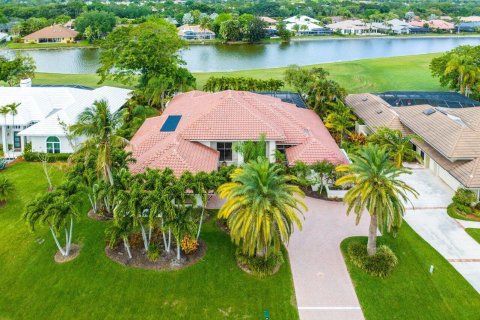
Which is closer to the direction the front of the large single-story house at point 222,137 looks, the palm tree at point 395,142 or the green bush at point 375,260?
the green bush

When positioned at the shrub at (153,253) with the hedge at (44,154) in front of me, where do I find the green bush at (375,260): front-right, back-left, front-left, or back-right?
back-right

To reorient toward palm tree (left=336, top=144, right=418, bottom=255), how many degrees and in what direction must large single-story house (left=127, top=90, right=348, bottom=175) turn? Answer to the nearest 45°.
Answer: approximately 45° to its left

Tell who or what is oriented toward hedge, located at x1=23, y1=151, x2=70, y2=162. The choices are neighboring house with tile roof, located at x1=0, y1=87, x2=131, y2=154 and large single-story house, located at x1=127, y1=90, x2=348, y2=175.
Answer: the neighboring house with tile roof

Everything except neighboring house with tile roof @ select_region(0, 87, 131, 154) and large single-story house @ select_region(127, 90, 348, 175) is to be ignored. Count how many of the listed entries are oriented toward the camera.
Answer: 2

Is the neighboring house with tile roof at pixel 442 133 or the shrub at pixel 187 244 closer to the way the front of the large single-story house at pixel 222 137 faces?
the shrub

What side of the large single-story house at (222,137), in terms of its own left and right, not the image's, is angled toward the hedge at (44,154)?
right

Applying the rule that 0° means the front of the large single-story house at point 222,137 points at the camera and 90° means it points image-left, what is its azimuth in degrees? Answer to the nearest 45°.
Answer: approximately 0°

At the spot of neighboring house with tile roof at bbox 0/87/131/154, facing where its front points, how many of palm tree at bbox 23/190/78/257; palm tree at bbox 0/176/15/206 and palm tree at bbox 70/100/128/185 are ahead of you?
3

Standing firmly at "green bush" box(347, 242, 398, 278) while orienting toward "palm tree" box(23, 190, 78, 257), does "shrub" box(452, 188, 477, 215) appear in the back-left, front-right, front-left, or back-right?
back-right
